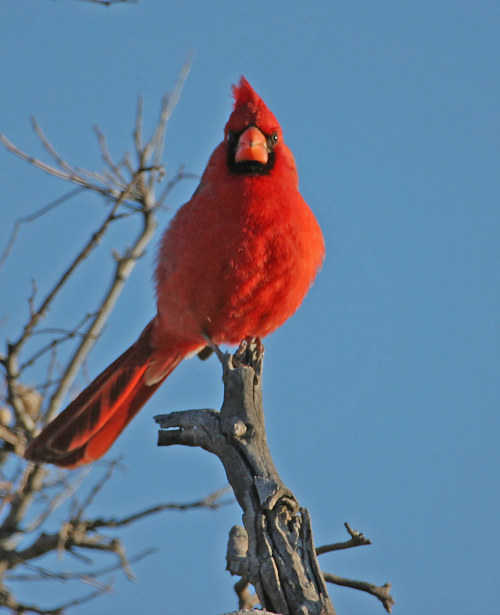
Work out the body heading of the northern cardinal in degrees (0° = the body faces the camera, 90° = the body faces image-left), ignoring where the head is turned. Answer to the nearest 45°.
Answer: approximately 315°
